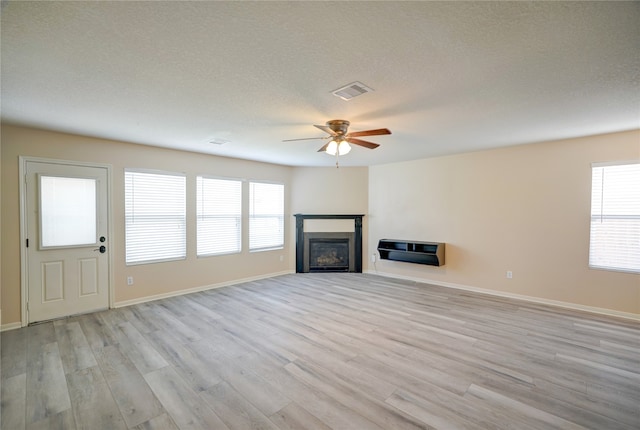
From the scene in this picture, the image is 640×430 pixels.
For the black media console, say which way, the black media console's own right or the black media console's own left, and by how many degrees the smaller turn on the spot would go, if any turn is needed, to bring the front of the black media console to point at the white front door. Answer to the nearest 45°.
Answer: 0° — it already faces it

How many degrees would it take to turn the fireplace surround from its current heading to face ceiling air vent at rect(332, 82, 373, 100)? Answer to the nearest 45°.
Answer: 0° — it already faces it

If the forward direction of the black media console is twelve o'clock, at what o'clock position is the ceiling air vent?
The ceiling air vent is roughly at 12 o'clock from the black media console.

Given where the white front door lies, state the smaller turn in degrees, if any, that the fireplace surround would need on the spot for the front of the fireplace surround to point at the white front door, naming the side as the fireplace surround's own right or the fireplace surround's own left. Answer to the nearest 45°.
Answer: approximately 45° to the fireplace surround's own right

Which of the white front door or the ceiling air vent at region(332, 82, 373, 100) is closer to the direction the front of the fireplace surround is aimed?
the ceiling air vent

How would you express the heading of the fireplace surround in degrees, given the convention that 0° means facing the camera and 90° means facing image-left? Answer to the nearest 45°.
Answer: approximately 0°

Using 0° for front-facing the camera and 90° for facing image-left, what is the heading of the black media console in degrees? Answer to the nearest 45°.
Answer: approximately 45°
